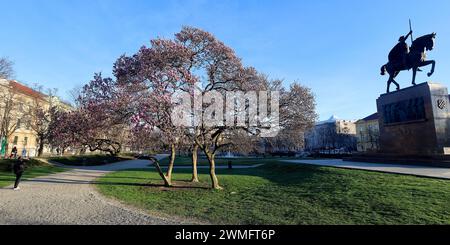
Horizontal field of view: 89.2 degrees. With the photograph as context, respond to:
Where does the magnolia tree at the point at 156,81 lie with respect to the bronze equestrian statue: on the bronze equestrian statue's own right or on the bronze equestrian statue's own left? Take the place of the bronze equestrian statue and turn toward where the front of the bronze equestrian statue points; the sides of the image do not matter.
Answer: on the bronze equestrian statue's own right

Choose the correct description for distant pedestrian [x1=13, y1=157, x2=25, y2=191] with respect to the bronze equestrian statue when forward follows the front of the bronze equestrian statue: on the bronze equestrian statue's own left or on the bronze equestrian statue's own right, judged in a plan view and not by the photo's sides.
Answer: on the bronze equestrian statue's own right

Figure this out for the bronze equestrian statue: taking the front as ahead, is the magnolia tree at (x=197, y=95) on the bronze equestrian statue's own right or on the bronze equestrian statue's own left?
on the bronze equestrian statue's own right

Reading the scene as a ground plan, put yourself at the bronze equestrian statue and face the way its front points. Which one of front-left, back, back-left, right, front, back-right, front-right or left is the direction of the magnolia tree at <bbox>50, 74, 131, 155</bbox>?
back-right

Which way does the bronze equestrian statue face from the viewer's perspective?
to the viewer's right
